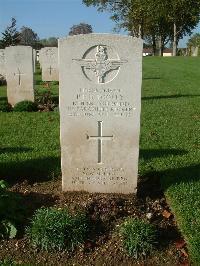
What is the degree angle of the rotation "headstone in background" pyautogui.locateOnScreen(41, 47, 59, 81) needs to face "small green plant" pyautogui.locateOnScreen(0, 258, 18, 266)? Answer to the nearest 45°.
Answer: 0° — it already faces it

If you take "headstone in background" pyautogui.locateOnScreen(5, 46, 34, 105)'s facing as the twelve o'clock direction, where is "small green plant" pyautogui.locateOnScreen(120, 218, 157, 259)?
The small green plant is roughly at 12 o'clock from the headstone in background.

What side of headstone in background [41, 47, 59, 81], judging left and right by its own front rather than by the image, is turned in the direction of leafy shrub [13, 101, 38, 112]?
front

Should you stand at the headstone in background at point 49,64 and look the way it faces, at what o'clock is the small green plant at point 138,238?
The small green plant is roughly at 12 o'clock from the headstone in background.

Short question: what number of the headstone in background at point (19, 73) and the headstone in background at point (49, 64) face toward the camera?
2

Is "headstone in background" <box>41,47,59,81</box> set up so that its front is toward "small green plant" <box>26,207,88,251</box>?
yes

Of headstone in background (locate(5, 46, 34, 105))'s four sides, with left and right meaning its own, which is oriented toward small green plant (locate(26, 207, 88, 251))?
front

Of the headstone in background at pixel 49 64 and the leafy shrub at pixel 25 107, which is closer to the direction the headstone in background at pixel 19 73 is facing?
the leafy shrub

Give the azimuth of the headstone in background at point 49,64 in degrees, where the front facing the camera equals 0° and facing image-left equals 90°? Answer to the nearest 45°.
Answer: approximately 0°
